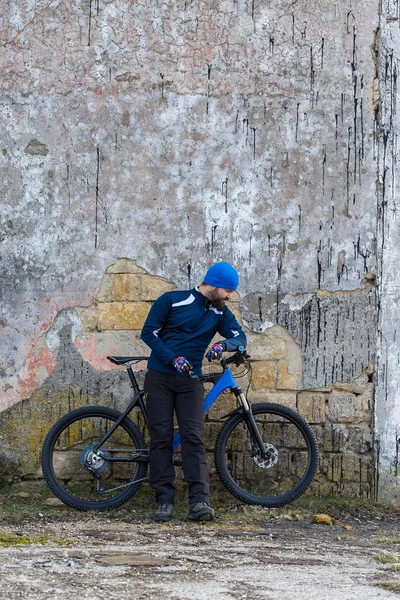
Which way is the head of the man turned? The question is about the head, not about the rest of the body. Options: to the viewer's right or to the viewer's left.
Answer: to the viewer's right

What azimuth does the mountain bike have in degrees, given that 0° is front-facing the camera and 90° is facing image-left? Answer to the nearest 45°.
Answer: approximately 270°
